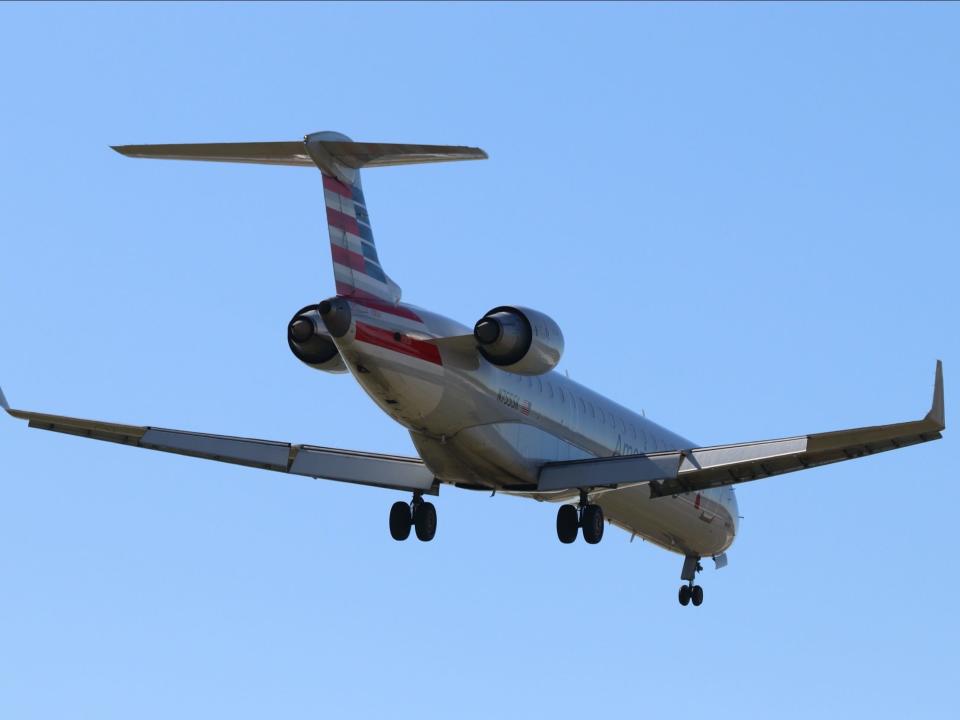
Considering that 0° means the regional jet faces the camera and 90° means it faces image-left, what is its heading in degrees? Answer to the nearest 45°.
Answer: approximately 180°
